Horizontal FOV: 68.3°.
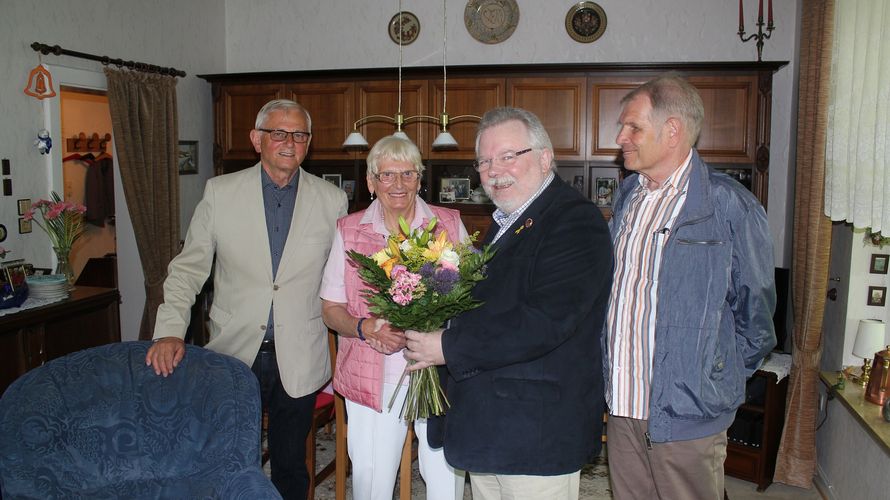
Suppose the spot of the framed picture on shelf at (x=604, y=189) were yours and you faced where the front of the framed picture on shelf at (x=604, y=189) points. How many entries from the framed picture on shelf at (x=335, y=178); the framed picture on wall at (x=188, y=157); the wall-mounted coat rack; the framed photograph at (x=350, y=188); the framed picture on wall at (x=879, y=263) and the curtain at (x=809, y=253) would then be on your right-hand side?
4

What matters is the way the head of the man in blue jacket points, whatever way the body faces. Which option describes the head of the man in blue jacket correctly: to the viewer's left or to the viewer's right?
to the viewer's left

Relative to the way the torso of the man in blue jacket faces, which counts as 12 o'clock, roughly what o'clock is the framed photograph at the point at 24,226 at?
The framed photograph is roughly at 2 o'clock from the man in blue jacket.

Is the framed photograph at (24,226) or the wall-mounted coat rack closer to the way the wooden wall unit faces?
the framed photograph

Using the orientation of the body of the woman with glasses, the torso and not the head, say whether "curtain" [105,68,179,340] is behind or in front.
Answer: behind

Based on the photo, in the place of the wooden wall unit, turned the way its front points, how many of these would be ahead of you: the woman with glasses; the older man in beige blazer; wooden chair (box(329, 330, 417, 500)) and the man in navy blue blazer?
4

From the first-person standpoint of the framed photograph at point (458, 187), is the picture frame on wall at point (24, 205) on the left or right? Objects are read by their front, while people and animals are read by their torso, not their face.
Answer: on its right

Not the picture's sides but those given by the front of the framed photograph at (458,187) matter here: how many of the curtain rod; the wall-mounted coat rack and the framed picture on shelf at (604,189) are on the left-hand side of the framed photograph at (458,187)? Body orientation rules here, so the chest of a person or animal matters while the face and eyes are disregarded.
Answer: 1

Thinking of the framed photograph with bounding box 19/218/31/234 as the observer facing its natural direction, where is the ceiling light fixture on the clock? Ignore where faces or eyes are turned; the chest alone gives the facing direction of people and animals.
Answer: The ceiling light fixture is roughly at 11 o'clock from the framed photograph.
